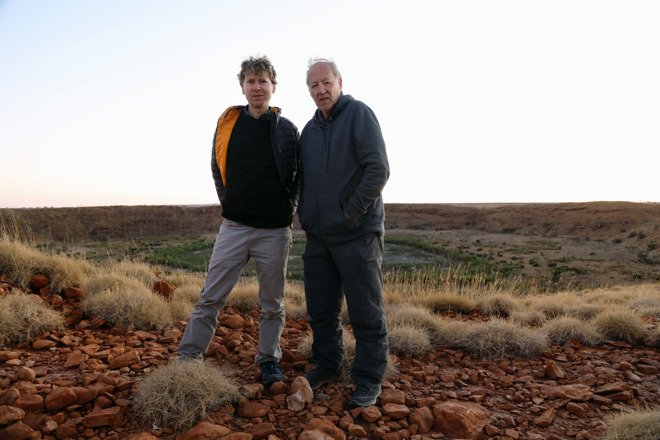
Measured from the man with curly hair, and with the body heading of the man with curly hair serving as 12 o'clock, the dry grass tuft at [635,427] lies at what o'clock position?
The dry grass tuft is roughly at 10 o'clock from the man with curly hair.

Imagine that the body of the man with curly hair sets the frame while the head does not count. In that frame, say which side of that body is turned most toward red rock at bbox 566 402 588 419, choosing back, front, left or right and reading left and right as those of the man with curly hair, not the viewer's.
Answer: left

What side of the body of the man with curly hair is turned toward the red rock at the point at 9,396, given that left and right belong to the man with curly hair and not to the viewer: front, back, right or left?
right

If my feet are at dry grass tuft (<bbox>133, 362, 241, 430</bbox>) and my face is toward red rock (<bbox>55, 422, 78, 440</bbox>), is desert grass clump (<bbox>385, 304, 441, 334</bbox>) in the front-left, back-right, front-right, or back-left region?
back-right

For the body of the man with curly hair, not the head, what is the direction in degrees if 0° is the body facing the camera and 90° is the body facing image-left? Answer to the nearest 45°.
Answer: approximately 0°

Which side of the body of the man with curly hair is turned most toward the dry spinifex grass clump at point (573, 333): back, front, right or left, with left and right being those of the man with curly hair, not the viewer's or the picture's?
left

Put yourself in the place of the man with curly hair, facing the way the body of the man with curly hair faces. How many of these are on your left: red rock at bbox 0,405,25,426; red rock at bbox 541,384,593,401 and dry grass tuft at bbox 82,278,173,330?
1

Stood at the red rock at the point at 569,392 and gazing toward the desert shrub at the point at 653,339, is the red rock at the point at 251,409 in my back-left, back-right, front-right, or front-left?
back-left

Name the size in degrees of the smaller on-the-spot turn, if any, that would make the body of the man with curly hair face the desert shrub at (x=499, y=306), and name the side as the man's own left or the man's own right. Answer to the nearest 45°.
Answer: approximately 135° to the man's own left

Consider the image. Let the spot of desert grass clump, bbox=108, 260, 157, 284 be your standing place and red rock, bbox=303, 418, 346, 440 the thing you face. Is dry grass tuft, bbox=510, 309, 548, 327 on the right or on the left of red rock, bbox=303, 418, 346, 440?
left

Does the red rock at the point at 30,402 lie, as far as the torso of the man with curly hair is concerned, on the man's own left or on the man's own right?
on the man's own right

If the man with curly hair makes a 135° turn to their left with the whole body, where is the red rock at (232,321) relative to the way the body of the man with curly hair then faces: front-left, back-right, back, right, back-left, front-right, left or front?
front-left
